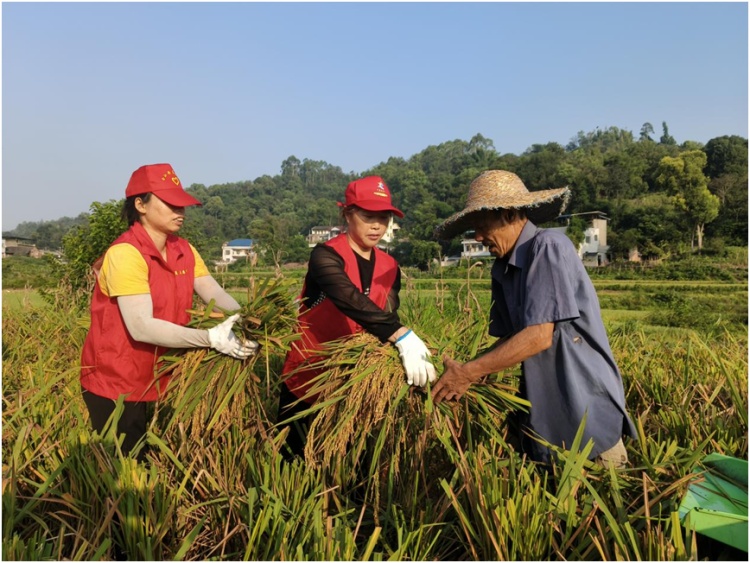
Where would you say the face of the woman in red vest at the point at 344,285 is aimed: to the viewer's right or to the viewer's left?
to the viewer's right

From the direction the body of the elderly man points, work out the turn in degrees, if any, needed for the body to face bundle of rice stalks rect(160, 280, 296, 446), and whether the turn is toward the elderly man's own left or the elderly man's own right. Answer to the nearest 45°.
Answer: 0° — they already face it

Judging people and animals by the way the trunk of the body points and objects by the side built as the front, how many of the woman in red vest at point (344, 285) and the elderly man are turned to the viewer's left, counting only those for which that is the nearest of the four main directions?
1

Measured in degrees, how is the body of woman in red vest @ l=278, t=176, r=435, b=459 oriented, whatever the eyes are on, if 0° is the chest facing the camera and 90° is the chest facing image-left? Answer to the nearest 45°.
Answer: approximately 315°

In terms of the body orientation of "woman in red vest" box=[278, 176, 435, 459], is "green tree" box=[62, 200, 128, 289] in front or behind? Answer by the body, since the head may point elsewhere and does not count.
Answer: behind

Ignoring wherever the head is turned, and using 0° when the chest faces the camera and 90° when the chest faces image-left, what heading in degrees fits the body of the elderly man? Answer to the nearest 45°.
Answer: approximately 90°

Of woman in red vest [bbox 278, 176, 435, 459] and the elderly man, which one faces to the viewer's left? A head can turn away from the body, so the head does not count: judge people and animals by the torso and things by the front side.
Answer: the elderly man

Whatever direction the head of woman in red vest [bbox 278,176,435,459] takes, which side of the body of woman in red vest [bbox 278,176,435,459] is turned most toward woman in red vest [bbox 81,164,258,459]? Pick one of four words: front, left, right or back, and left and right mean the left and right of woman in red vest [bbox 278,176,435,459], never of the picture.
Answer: right
